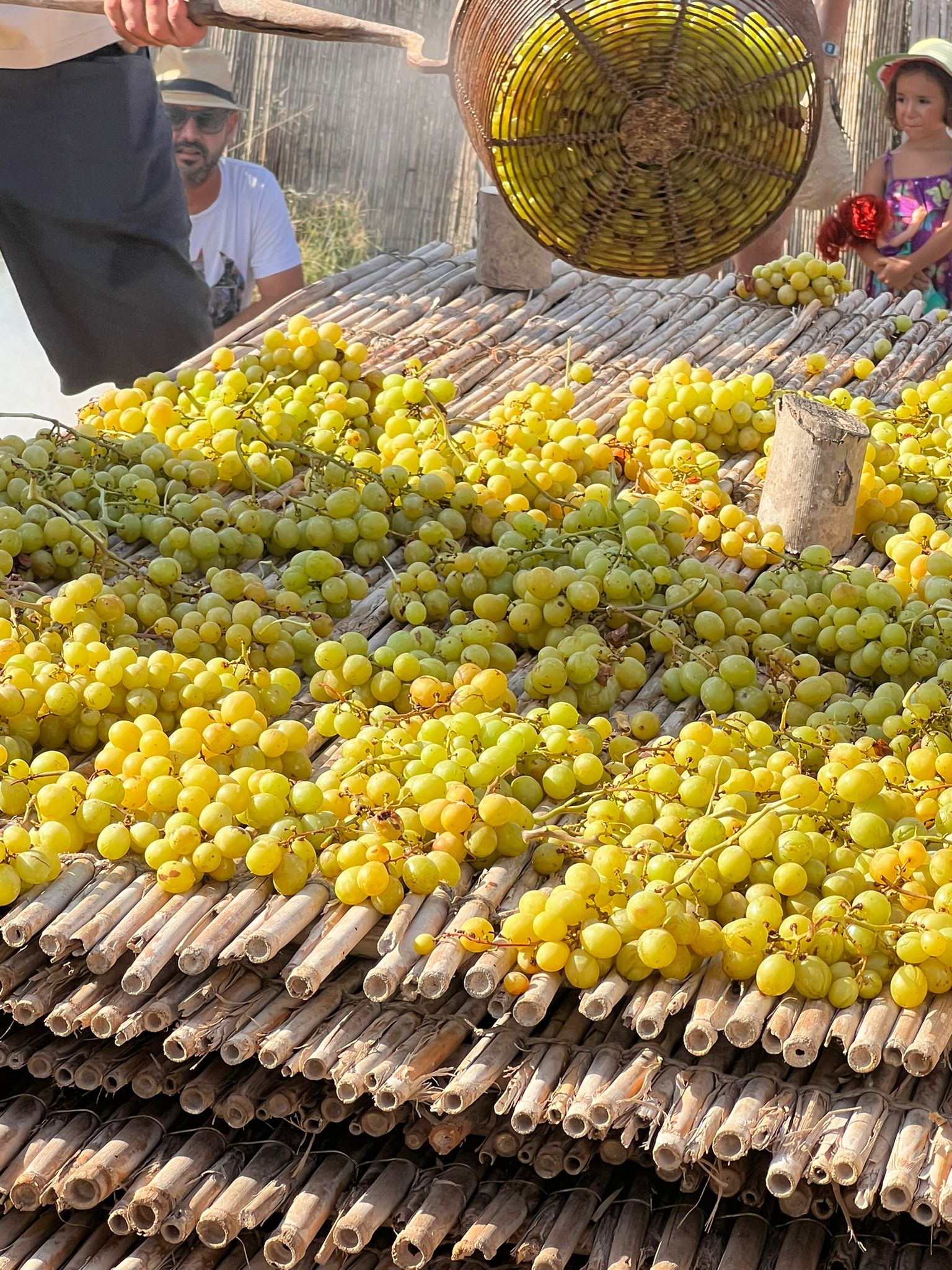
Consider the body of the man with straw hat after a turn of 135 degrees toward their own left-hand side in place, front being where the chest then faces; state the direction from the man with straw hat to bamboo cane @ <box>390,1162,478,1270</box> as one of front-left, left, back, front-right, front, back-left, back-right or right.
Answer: right

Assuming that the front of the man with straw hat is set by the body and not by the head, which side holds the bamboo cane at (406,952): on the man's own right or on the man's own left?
on the man's own left

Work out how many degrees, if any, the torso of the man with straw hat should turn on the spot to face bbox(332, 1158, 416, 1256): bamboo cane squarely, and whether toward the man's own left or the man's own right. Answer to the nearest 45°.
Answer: approximately 45° to the man's own left

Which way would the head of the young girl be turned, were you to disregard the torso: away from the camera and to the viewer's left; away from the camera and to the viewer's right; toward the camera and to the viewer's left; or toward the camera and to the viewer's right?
toward the camera and to the viewer's left

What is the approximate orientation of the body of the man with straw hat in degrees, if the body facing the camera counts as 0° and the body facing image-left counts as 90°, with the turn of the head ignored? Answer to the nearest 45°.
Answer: approximately 45°

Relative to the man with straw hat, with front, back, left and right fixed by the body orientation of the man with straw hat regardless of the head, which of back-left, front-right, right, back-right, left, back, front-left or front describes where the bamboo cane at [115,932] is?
front-left

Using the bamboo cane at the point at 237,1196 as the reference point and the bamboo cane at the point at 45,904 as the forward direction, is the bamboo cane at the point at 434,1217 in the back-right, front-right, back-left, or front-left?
back-right

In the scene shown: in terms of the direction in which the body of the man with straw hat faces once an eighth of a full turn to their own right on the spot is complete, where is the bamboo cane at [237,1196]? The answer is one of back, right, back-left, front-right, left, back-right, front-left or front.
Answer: left

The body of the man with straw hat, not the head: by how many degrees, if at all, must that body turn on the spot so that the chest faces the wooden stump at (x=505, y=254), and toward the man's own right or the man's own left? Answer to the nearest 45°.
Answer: approximately 45° to the man's own left

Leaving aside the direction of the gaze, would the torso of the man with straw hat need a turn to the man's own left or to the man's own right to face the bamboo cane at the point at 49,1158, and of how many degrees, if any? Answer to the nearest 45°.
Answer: approximately 45° to the man's own left

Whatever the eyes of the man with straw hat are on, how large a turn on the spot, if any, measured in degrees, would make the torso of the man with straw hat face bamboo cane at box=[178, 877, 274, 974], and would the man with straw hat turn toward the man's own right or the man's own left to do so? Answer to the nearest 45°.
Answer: approximately 45° to the man's own left

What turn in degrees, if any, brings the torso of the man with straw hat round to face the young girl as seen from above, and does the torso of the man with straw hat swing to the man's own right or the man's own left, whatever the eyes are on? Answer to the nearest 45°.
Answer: approximately 135° to the man's own left

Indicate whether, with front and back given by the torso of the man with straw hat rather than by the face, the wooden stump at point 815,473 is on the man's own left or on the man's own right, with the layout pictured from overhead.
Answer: on the man's own left

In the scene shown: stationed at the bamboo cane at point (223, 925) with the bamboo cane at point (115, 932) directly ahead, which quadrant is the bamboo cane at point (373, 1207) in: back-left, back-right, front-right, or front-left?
back-left

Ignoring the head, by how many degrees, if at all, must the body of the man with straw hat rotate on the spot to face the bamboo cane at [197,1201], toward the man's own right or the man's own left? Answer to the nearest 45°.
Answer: approximately 45° to the man's own left

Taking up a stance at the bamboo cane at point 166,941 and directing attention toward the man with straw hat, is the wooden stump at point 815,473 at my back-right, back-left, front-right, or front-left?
front-right
